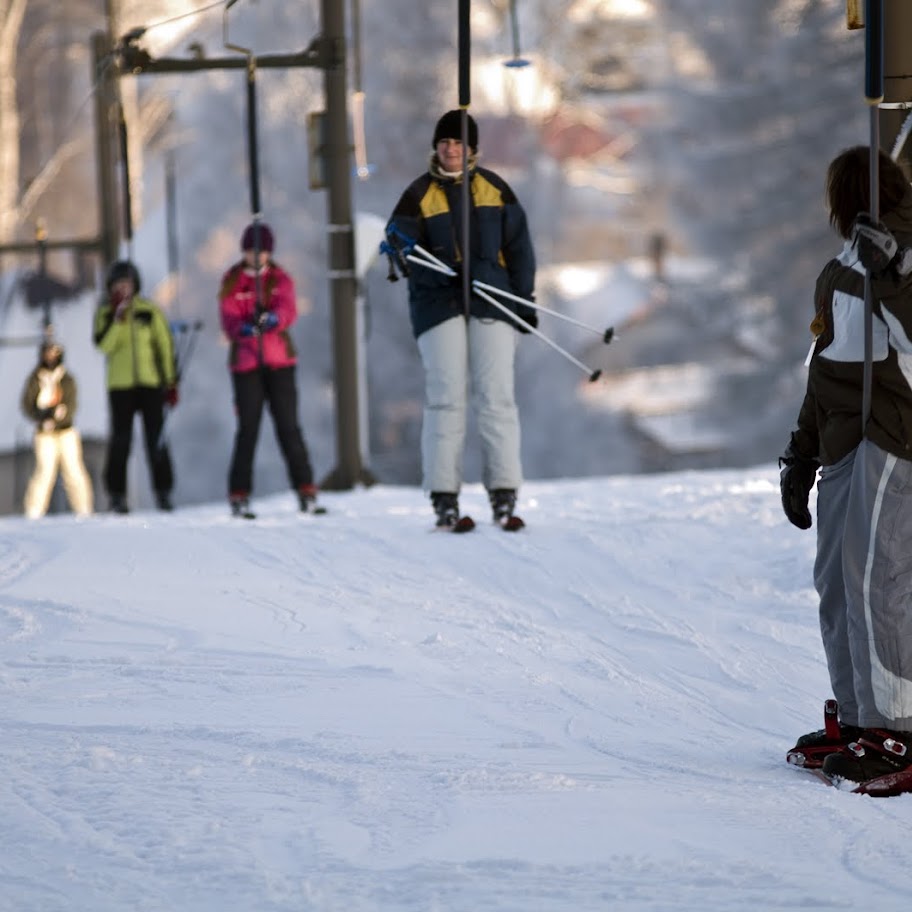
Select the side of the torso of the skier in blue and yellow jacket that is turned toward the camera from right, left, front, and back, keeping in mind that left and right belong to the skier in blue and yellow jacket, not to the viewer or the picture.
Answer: front

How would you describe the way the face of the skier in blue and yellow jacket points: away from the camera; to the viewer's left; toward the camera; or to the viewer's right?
toward the camera

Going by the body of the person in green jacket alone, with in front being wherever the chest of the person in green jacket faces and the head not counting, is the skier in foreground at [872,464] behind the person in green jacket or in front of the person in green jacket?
in front

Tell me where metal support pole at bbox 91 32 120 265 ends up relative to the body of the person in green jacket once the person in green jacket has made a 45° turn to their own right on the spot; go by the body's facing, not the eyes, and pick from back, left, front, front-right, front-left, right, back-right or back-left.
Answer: back-right

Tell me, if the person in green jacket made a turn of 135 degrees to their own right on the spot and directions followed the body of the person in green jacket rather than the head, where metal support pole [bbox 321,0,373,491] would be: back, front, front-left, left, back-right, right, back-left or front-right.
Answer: right

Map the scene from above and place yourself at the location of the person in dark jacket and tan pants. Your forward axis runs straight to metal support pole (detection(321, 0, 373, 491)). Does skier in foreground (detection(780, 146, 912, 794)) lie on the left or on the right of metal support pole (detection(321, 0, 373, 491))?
right

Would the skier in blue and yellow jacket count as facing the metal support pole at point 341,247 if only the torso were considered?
no

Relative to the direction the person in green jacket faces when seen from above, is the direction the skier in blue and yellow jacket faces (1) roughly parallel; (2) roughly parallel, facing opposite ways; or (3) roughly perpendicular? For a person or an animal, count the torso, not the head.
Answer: roughly parallel

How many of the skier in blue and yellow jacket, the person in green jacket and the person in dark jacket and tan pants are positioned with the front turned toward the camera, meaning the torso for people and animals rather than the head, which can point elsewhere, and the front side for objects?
3

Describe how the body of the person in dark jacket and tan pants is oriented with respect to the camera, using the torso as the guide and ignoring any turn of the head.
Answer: toward the camera

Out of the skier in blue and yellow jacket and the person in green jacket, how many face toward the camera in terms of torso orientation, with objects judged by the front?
2

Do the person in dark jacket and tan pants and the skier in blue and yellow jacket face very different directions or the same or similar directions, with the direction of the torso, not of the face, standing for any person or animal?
same or similar directions

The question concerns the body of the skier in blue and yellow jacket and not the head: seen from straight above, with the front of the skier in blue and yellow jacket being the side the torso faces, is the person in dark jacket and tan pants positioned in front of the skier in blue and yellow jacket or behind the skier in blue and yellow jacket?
behind

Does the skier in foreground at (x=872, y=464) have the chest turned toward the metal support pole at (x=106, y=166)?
no
